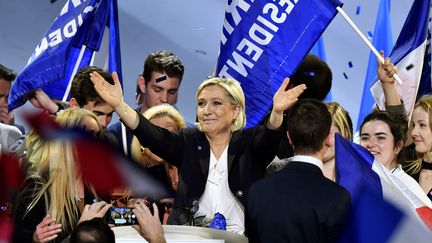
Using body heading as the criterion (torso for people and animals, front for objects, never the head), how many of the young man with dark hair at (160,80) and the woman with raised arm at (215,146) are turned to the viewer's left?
0

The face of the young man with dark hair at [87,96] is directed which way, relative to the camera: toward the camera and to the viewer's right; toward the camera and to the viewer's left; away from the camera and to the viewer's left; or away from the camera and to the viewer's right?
toward the camera and to the viewer's right

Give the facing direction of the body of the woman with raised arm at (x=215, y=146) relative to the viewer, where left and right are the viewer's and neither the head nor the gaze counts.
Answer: facing the viewer

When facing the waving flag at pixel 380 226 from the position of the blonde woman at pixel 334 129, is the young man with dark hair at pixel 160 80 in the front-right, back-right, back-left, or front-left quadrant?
back-right

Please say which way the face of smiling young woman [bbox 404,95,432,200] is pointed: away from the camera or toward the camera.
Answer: toward the camera

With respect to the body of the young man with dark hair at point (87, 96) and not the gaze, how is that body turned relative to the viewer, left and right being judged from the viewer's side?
facing the viewer and to the right of the viewer

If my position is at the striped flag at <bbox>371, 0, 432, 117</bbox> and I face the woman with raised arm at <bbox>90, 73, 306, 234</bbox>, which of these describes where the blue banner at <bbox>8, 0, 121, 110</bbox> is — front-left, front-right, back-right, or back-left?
front-right

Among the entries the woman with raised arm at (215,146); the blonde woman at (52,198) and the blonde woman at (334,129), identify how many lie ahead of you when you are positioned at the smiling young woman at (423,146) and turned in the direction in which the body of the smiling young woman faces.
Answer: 3

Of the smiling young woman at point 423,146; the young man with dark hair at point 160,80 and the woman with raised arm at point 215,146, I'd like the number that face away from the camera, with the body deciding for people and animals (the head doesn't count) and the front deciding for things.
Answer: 0

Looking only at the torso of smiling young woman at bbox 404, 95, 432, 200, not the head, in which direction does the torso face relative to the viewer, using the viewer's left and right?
facing the viewer and to the left of the viewer
